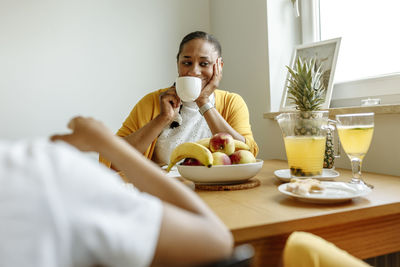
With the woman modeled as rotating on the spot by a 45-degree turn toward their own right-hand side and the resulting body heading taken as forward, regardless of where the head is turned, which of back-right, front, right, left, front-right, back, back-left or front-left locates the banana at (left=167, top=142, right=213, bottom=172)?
front-left

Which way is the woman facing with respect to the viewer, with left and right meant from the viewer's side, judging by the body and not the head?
facing the viewer

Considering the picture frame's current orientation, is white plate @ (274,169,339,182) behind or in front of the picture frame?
in front

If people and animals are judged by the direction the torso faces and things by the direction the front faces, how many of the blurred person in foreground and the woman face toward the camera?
1

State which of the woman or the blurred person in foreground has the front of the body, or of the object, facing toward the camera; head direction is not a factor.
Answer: the woman

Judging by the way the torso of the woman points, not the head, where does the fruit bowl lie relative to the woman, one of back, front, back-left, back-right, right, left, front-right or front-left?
front

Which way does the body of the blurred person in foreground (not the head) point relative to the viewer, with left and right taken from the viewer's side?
facing away from the viewer

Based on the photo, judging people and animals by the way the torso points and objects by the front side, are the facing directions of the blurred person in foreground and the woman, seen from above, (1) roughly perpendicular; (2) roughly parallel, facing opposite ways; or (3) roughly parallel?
roughly parallel, facing opposite ways

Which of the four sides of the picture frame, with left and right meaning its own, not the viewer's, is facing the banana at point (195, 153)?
front

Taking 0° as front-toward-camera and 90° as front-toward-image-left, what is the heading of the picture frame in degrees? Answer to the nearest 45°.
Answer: approximately 45°

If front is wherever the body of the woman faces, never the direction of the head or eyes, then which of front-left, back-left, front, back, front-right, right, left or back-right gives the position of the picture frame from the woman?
left

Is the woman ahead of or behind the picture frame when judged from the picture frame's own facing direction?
ahead

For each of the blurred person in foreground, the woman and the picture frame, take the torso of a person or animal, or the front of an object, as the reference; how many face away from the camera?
1

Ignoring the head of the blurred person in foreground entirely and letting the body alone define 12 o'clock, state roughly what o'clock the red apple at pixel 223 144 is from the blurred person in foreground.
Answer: The red apple is roughly at 1 o'clock from the blurred person in foreground.

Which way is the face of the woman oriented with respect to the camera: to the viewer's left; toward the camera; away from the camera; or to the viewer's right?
toward the camera

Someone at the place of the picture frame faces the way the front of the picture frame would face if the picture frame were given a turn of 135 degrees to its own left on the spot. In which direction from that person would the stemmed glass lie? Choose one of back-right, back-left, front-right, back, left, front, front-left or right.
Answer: right

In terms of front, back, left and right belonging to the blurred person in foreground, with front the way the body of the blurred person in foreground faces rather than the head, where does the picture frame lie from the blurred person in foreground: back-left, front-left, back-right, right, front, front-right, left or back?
front-right

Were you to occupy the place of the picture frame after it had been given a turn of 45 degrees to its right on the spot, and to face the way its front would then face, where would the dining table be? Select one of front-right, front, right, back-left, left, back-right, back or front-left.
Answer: left
